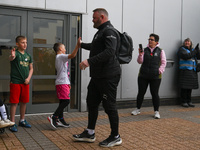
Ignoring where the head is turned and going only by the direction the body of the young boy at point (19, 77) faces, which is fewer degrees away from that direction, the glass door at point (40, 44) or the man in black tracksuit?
the man in black tracksuit

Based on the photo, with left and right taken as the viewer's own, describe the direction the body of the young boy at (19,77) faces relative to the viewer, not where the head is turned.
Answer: facing the viewer and to the right of the viewer

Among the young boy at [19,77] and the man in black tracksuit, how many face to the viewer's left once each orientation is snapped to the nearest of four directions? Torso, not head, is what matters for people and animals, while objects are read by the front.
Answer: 1

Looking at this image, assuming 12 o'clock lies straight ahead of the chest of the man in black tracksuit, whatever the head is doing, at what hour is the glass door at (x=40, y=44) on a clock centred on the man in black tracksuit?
The glass door is roughly at 2 o'clock from the man in black tracksuit.

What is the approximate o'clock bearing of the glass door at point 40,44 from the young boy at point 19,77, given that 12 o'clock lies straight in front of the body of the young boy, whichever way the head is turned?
The glass door is roughly at 8 o'clock from the young boy.

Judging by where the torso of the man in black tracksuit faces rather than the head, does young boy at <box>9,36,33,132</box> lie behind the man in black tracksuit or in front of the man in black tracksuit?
in front

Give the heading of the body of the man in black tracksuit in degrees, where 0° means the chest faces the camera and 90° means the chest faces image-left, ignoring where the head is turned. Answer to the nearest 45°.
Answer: approximately 90°
